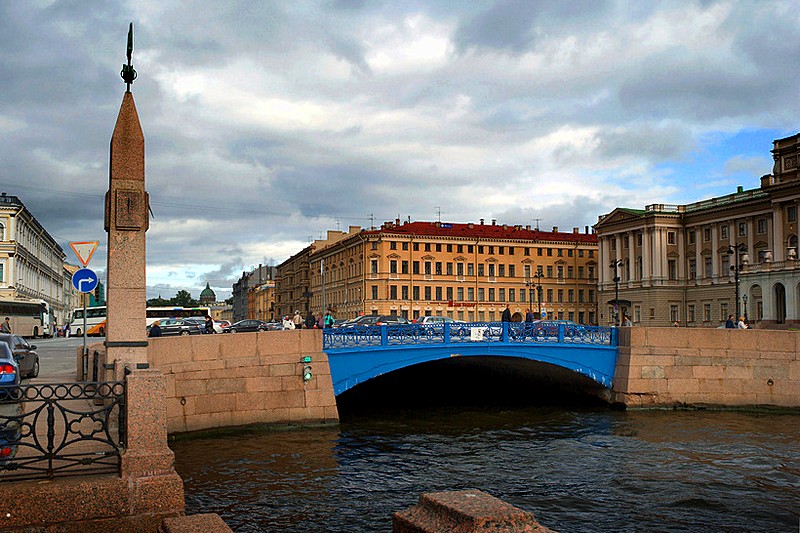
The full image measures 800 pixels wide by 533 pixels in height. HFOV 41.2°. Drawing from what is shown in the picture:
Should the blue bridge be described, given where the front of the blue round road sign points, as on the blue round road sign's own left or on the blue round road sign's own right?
on the blue round road sign's own left

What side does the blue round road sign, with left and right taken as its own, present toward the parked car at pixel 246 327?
back

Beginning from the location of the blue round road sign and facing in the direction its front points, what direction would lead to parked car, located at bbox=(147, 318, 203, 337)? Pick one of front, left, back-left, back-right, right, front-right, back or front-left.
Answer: back

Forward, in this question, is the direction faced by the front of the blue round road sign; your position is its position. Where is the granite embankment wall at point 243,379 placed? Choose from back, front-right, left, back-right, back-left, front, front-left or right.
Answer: back-left

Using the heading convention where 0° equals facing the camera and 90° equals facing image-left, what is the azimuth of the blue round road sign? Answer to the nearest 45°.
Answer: approximately 0°

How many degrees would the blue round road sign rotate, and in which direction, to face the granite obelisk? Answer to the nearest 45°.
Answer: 0° — it already faces it

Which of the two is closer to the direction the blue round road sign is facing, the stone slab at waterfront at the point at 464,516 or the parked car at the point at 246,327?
the stone slab at waterfront
